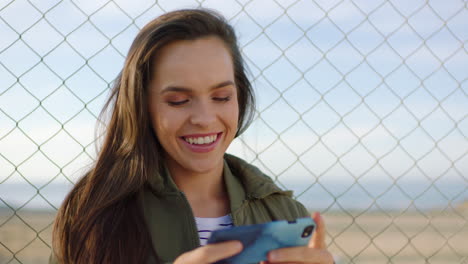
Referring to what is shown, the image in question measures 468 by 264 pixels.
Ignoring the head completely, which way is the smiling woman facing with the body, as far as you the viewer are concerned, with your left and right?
facing the viewer and to the right of the viewer
